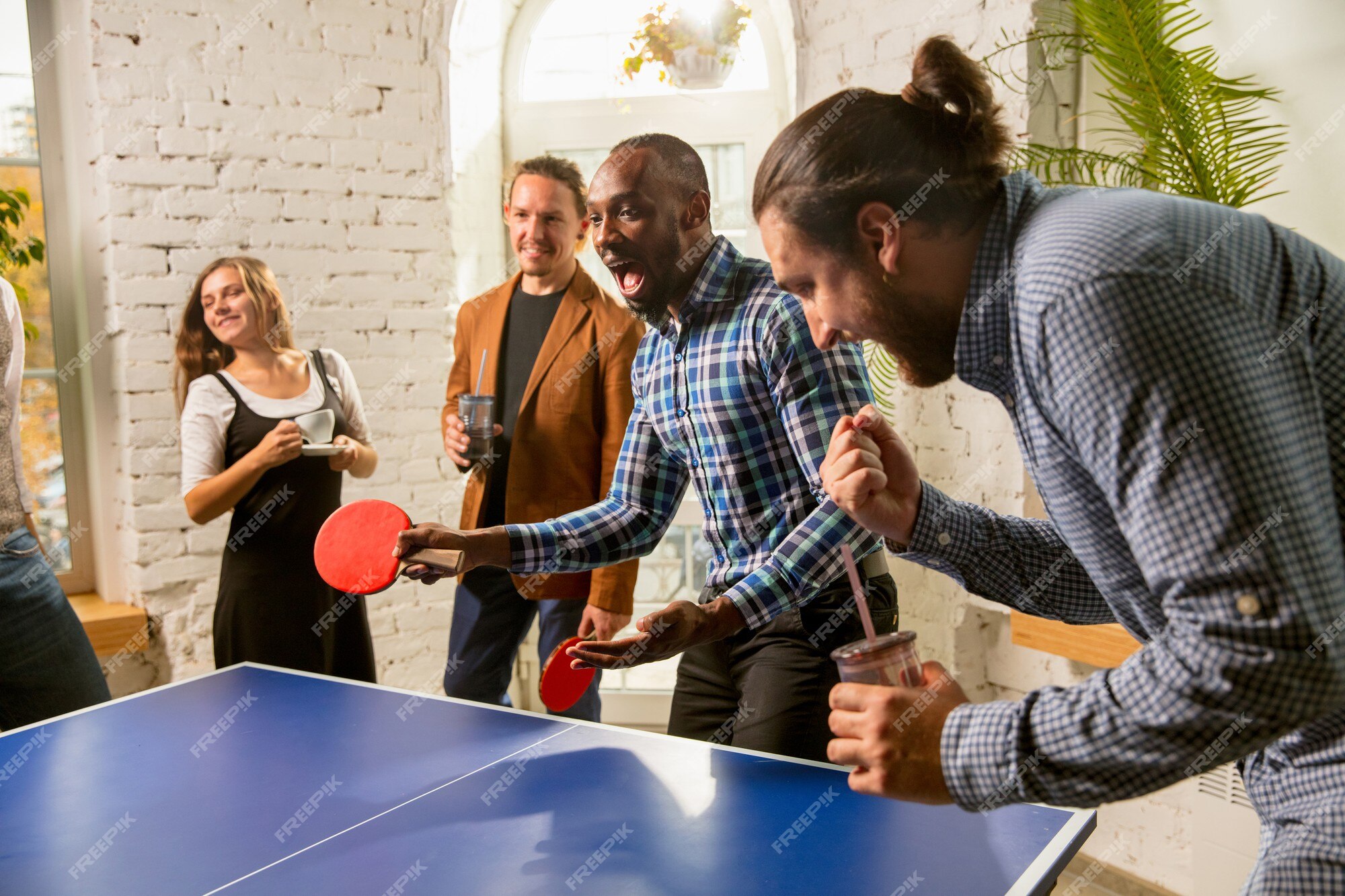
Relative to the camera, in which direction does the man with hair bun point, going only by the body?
to the viewer's left

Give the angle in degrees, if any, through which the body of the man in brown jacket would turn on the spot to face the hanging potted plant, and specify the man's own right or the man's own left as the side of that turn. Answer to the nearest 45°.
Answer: approximately 180°

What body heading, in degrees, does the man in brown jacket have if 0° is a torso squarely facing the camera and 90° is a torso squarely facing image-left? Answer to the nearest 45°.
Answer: approximately 45°

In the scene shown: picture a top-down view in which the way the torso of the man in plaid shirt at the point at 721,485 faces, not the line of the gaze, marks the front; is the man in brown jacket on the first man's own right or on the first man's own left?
on the first man's own right

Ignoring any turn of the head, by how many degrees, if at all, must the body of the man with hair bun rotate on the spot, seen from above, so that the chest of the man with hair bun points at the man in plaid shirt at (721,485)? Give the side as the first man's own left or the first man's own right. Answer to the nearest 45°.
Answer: approximately 45° to the first man's own right

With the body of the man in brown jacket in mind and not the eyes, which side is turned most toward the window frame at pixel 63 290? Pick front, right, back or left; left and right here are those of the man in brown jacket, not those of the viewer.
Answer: right

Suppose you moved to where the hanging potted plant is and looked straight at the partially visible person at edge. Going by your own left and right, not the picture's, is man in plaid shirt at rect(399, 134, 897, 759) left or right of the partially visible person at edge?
left

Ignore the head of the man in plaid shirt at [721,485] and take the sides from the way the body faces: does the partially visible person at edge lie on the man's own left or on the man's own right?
on the man's own right

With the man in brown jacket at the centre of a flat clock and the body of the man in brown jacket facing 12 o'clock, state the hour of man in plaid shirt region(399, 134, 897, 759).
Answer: The man in plaid shirt is roughly at 10 o'clock from the man in brown jacket.

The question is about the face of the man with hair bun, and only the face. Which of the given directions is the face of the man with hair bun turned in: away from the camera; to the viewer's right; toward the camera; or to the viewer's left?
to the viewer's left
